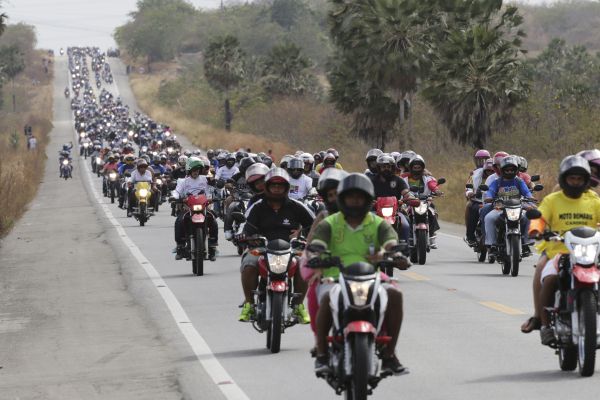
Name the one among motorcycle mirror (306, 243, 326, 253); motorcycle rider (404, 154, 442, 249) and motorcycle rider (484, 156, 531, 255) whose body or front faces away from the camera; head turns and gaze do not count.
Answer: the motorcycle mirror

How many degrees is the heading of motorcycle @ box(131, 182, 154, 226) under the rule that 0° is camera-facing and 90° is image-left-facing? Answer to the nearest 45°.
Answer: approximately 0°

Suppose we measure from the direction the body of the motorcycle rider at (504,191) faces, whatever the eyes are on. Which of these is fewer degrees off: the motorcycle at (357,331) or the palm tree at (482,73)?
the motorcycle

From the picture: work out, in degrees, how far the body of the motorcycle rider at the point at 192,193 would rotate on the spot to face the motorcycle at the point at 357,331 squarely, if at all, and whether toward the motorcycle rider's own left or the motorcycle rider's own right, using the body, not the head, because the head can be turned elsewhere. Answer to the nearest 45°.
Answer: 0° — they already face it

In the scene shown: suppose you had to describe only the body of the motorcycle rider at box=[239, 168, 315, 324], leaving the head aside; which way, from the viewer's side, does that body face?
toward the camera

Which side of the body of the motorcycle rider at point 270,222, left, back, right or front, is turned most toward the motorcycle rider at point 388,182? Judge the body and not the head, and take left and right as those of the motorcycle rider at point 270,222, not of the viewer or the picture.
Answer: back

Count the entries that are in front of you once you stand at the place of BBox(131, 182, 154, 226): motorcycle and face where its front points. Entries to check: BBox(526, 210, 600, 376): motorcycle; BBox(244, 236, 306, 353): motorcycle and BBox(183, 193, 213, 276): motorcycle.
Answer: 3

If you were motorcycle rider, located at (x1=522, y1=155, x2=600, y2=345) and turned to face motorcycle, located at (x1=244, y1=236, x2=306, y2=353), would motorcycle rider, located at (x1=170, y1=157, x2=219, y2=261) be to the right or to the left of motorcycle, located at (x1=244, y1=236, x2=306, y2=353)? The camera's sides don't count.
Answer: right

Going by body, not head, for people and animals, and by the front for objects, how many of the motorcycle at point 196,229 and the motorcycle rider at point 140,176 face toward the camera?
2

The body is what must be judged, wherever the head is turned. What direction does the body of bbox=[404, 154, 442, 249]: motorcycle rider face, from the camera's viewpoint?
toward the camera

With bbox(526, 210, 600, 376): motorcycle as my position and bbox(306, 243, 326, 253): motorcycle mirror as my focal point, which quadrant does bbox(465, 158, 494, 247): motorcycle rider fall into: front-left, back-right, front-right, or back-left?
back-right

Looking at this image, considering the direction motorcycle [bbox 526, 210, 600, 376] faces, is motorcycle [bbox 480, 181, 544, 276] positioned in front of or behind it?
behind

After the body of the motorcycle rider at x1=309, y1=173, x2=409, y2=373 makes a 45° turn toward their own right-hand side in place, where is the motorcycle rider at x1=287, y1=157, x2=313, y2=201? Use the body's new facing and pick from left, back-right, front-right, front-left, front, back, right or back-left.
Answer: back-right
